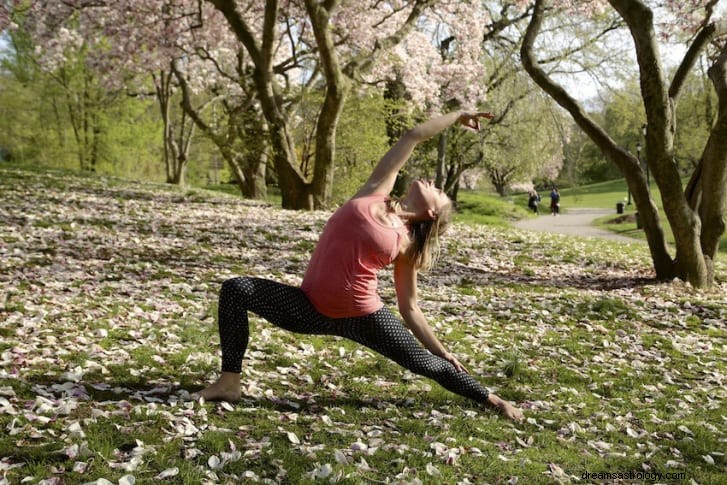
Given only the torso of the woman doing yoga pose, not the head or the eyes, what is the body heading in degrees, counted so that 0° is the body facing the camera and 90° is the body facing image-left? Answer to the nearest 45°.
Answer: approximately 0°

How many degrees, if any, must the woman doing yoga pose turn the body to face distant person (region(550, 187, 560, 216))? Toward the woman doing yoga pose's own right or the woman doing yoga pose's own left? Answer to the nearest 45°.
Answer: approximately 180°

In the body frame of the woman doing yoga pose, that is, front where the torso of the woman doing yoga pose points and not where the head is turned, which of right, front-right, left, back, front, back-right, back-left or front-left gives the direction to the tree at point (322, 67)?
back

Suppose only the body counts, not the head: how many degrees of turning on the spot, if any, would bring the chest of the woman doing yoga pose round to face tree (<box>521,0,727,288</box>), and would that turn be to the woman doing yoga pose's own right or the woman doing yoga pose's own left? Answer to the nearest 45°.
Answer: approximately 135° to the woman doing yoga pose's own left
